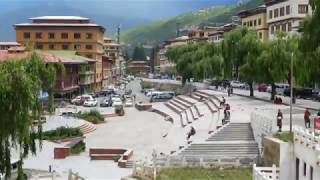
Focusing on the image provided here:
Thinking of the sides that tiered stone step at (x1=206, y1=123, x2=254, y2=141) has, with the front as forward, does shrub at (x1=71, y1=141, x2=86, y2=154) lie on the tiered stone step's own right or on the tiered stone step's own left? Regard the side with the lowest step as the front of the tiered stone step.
on the tiered stone step's own right

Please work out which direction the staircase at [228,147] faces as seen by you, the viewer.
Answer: facing the viewer

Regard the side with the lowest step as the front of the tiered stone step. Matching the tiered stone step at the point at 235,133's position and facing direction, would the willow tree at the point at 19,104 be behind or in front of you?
in front
